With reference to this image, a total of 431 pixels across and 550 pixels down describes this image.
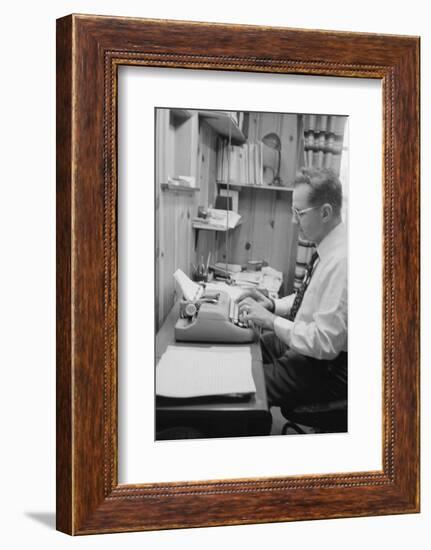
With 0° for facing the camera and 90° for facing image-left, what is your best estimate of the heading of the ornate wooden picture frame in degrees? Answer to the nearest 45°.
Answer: approximately 315°
